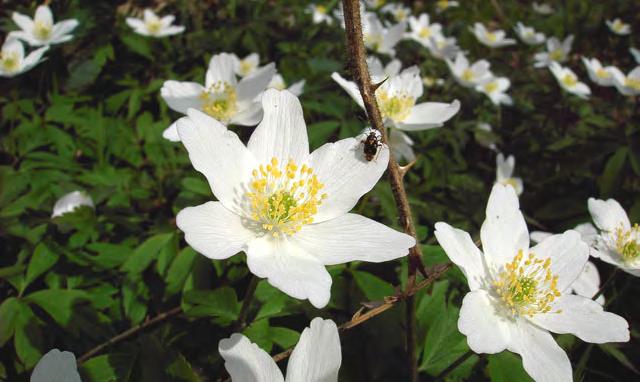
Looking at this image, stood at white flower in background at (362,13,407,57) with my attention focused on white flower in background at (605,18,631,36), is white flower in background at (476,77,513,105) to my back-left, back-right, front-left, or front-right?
front-right

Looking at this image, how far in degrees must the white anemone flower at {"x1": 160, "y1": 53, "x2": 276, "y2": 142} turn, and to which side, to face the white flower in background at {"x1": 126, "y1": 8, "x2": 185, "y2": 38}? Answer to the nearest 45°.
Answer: approximately 180°

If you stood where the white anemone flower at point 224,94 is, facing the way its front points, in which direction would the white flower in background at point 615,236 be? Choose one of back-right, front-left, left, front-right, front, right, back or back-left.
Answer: front-left

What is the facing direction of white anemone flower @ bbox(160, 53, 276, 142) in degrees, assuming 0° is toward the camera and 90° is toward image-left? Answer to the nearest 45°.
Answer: approximately 0°

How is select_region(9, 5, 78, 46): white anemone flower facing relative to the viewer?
toward the camera

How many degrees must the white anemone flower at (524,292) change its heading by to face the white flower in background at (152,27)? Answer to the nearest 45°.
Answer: approximately 135° to its right

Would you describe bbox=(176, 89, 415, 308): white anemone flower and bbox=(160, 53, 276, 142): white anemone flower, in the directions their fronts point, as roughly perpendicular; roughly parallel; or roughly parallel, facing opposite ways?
roughly parallel

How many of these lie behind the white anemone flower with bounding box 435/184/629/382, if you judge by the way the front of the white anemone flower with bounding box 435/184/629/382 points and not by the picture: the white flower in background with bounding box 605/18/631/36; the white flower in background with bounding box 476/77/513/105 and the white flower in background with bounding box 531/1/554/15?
3

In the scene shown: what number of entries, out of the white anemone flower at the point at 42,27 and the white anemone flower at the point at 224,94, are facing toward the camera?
2

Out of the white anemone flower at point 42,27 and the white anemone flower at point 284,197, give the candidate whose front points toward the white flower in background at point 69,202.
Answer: the white anemone flower at point 42,27

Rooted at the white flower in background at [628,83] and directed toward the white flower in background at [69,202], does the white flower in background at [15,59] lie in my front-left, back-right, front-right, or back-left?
front-right

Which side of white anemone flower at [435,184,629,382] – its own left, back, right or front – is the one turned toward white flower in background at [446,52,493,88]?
back

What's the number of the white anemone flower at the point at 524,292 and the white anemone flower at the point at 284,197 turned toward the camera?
2

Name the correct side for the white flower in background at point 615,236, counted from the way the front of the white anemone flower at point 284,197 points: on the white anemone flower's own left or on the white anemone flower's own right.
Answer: on the white anemone flower's own left
